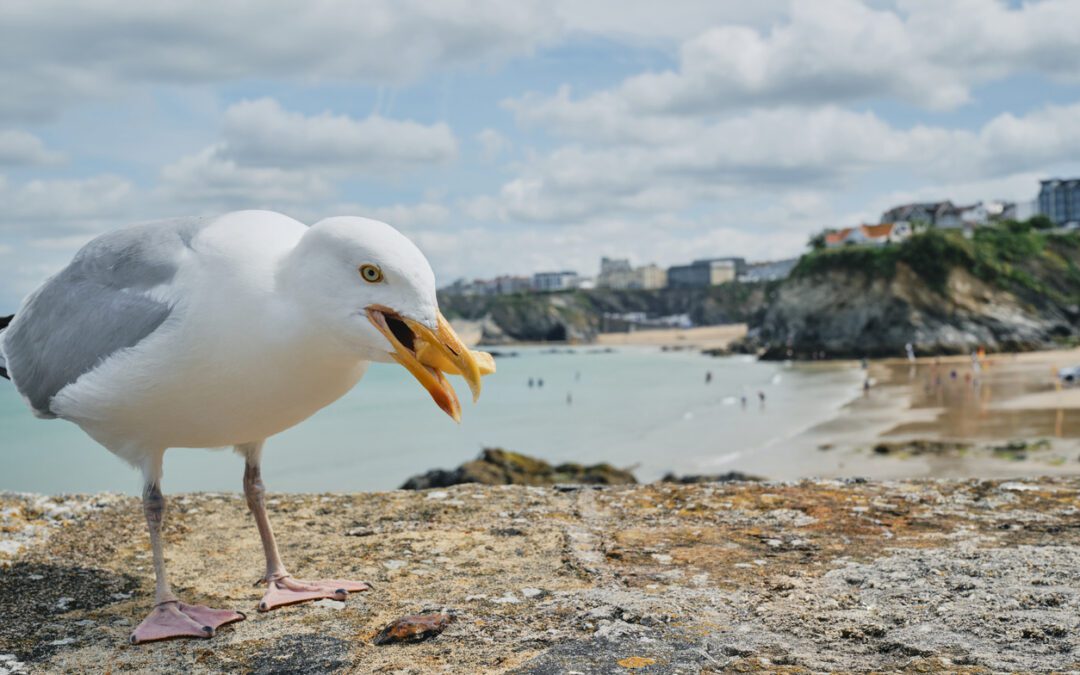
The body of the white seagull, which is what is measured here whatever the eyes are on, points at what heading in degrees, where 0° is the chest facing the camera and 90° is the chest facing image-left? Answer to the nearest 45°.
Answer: approximately 315°

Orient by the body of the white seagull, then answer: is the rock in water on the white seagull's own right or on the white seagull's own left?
on the white seagull's own left
